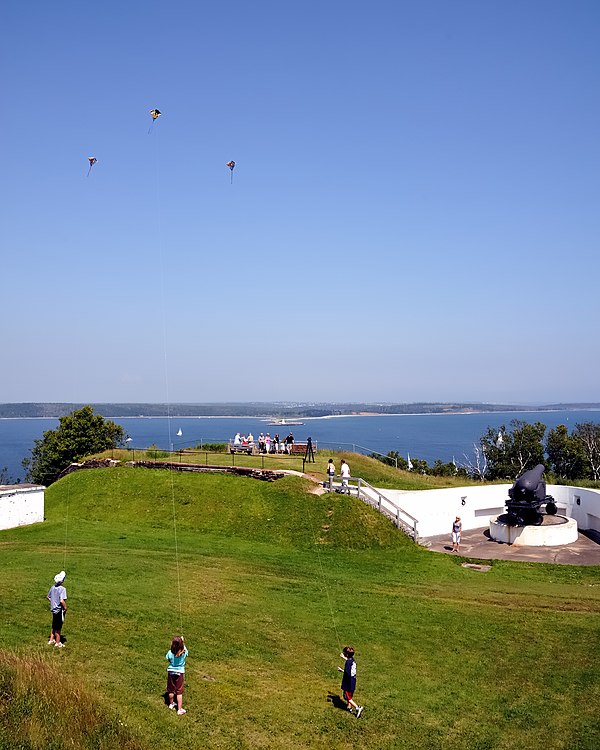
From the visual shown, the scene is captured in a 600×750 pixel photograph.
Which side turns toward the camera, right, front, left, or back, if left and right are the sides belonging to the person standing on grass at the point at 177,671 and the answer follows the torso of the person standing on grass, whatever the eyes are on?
back

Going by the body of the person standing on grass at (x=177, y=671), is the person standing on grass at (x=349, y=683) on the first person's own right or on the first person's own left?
on the first person's own right

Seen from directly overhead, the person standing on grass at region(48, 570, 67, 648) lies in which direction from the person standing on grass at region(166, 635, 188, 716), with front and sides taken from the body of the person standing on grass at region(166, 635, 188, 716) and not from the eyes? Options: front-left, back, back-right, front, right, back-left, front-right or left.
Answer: front-left

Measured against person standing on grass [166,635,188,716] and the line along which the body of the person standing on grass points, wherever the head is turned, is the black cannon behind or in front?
in front

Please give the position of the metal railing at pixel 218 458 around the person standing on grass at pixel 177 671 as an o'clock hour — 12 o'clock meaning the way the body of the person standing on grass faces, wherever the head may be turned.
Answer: The metal railing is roughly at 12 o'clock from the person standing on grass.

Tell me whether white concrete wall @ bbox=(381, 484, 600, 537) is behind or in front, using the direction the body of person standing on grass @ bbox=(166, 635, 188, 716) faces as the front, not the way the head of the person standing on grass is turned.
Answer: in front

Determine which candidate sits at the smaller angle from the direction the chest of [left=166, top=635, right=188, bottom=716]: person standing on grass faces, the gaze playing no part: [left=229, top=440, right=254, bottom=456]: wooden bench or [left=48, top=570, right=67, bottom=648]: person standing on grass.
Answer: the wooden bench

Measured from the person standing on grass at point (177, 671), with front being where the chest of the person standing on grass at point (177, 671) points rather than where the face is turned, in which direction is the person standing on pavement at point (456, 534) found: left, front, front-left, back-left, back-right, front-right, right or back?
front-right

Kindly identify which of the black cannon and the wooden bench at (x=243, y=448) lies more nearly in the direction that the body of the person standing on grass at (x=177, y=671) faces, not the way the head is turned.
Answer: the wooden bench

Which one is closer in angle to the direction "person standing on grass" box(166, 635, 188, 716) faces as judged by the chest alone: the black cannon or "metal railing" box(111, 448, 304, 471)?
the metal railing

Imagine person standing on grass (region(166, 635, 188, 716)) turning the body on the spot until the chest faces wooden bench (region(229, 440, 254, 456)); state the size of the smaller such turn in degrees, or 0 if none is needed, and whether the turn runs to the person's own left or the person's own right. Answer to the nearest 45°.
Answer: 0° — they already face it

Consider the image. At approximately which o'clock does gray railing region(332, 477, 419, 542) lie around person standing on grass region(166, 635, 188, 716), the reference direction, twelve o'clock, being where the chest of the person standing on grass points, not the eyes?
The gray railing is roughly at 1 o'clock from the person standing on grass.
